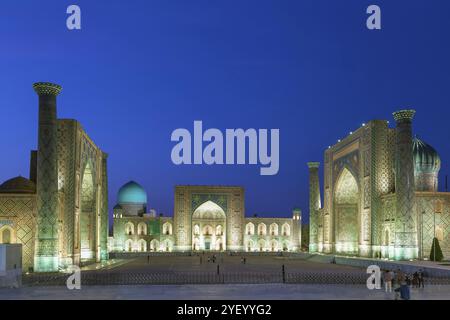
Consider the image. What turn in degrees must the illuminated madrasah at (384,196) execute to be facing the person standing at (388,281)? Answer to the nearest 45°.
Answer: approximately 45° to its left

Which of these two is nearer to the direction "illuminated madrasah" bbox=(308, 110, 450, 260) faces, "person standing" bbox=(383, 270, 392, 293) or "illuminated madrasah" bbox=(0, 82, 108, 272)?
the illuminated madrasah

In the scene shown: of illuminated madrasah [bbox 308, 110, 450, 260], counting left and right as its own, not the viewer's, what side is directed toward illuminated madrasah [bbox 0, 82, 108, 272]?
front

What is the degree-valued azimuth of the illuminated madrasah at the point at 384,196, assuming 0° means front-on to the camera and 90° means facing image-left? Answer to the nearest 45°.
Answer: approximately 45°
